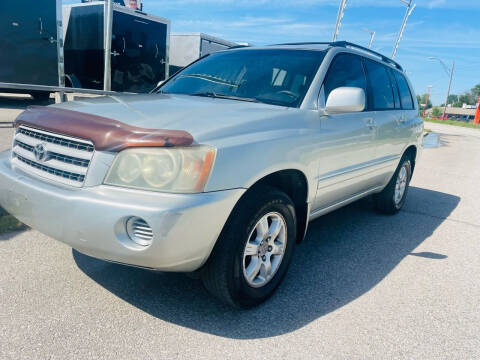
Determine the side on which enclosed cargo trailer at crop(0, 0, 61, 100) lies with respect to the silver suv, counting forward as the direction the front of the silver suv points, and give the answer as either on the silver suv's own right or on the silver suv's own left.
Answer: on the silver suv's own right

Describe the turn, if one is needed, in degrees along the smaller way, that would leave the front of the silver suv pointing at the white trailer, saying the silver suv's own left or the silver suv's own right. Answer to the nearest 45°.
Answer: approximately 135° to the silver suv's own right

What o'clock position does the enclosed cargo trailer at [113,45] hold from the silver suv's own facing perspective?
The enclosed cargo trailer is roughly at 4 o'clock from the silver suv.

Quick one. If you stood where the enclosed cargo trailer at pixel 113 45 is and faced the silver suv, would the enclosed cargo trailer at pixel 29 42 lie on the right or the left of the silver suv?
right

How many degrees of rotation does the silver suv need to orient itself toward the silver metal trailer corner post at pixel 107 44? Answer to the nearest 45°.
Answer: approximately 135° to its right

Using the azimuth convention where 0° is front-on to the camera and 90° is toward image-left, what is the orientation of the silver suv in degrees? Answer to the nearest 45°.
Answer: approximately 45°
